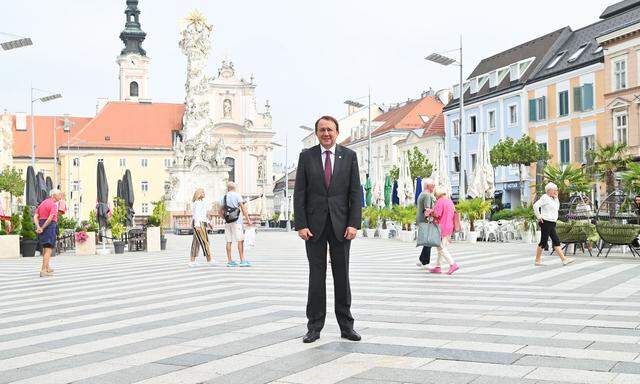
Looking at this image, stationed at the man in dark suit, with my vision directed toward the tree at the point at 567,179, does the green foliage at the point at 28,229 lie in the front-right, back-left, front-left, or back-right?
front-left

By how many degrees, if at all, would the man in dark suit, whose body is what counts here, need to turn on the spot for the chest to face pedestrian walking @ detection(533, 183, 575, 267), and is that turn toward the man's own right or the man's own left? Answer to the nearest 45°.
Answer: approximately 135° to the man's own left

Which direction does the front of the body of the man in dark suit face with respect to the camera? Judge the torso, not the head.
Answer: toward the camera

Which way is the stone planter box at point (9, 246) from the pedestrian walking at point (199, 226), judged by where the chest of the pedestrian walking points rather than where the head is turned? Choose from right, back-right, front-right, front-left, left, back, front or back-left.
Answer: back-left

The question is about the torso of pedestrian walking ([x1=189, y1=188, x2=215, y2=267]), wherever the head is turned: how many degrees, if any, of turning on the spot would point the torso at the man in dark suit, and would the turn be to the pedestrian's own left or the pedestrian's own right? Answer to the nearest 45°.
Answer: approximately 90° to the pedestrian's own right
